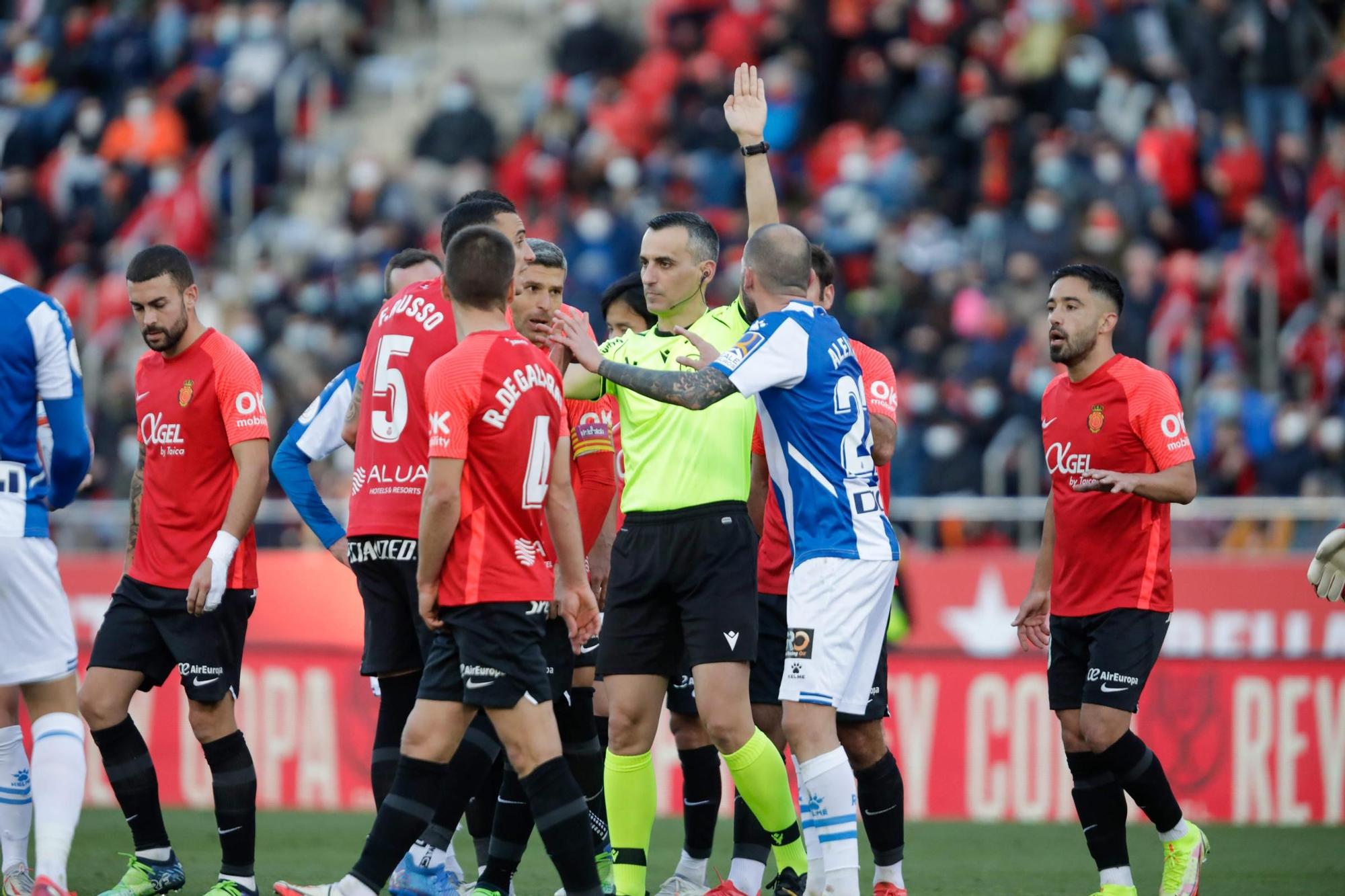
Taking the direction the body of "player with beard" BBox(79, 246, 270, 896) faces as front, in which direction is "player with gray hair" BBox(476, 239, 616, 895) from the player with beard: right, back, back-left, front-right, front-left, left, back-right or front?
back-left

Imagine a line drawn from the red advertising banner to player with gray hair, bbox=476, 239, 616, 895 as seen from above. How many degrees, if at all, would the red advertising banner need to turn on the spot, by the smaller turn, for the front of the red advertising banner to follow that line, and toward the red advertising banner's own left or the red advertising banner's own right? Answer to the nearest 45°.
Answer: approximately 45° to the red advertising banner's own right

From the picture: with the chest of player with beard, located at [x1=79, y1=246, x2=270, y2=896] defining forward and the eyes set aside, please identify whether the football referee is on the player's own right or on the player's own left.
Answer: on the player's own left

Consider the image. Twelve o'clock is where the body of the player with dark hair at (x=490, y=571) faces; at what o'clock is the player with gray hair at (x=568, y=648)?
the player with gray hair at (x=568, y=648) is roughly at 2 o'clock from the player with dark hair at (x=490, y=571).

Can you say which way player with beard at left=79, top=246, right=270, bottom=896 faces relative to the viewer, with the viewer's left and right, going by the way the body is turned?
facing the viewer and to the left of the viewer

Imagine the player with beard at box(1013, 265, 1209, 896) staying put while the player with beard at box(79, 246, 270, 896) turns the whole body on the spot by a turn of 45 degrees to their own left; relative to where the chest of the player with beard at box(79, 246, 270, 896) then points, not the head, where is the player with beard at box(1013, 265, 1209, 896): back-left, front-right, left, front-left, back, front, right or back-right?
left

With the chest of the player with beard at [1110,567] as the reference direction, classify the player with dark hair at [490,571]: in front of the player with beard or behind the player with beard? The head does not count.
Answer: in front

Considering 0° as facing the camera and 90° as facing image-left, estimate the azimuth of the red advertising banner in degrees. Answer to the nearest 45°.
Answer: approximately 0°

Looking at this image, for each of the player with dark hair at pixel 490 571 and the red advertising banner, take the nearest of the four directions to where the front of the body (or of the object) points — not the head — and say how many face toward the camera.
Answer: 1
